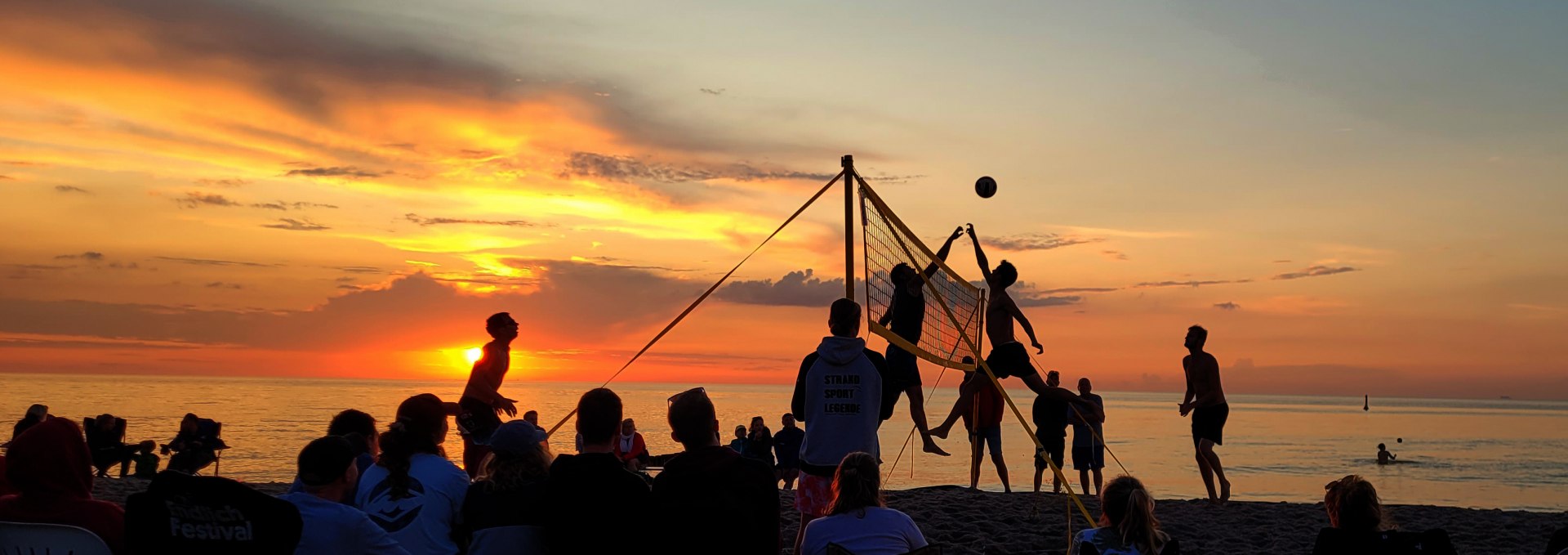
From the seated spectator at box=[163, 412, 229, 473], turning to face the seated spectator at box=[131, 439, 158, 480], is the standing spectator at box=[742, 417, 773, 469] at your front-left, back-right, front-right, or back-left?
back-right

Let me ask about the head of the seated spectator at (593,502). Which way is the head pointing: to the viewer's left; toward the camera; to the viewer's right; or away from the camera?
away from the camera

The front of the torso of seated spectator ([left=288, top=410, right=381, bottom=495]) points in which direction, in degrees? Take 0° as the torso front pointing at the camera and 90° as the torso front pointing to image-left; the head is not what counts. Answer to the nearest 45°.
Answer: approximately 225°

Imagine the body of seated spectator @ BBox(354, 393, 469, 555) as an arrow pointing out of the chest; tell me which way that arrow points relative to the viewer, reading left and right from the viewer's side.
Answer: facing away from the viewer and to the right of the viewer

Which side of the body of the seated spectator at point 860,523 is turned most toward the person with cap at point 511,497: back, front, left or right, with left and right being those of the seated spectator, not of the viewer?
left

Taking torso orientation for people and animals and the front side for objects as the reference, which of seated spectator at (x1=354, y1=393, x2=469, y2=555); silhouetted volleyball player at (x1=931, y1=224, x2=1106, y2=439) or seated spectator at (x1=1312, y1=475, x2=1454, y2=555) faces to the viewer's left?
the silhouetted volleyball player

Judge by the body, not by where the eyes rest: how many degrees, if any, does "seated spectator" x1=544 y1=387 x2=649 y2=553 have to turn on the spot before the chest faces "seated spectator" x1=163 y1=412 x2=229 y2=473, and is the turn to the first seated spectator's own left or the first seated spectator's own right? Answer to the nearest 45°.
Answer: approximately 45° to the first seated spectator's own left

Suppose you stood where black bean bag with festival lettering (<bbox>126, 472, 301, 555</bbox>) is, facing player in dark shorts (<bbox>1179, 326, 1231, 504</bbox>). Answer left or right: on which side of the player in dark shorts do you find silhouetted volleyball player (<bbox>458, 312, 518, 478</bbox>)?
left

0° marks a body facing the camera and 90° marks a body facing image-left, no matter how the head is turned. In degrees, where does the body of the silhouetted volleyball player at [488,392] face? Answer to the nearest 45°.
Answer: approximately 270°

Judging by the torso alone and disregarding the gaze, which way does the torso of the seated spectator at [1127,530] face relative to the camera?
away from the camera

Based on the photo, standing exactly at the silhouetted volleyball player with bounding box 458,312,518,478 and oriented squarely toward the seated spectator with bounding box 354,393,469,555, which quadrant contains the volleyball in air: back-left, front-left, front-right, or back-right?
back-left

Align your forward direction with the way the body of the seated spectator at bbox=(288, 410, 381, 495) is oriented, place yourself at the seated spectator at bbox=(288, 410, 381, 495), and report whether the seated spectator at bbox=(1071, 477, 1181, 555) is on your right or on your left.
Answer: on your right

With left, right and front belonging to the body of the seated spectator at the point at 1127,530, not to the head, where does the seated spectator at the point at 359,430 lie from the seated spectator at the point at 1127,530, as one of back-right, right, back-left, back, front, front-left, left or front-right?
left
